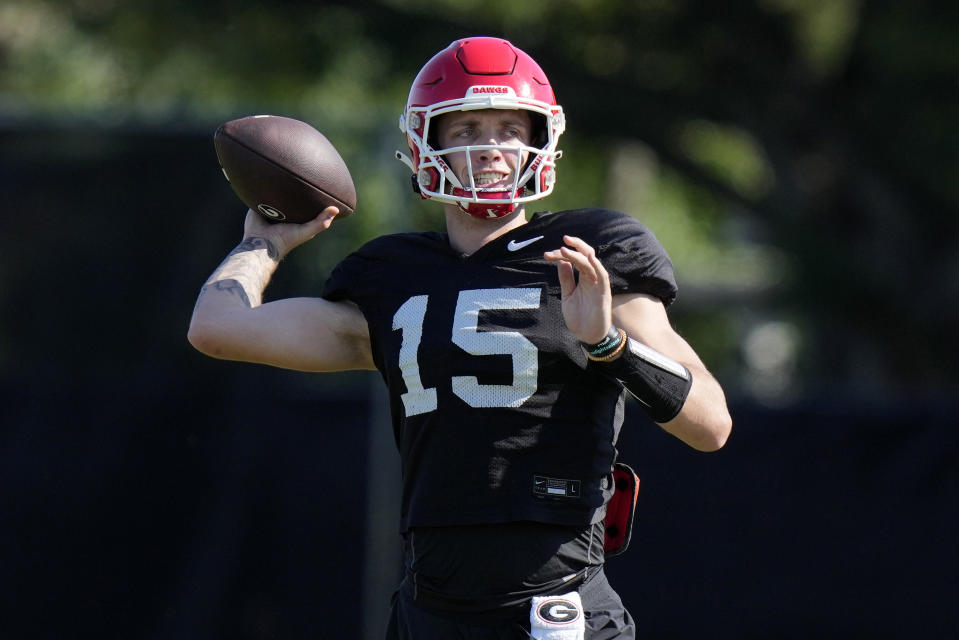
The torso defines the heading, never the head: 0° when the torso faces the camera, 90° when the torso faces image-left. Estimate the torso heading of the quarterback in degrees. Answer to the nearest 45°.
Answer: approximately 0°

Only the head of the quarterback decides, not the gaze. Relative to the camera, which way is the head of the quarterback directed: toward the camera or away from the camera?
toward the camera
